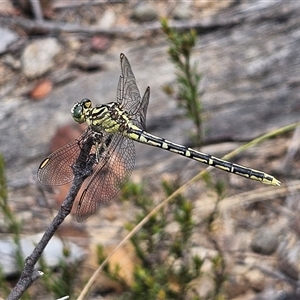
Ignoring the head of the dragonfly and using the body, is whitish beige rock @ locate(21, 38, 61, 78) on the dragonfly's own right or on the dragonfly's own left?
on the dragonfly's own right

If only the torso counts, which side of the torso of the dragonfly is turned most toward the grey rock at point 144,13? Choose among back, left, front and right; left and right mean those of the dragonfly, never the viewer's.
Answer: right

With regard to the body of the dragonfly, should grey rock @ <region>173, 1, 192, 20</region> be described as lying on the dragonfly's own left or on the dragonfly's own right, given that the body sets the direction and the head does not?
on the dragonfly's own right

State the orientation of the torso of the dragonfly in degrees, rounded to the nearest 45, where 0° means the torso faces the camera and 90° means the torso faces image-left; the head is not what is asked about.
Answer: approximately 90°
